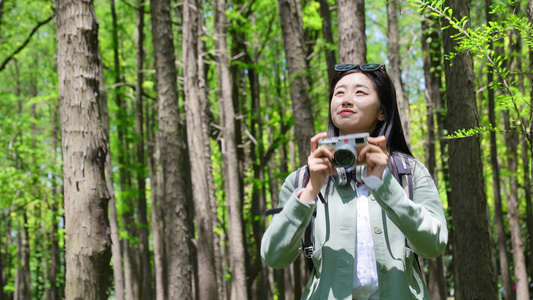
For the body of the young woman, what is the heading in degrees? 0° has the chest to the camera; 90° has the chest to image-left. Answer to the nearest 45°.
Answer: approximately 0°
